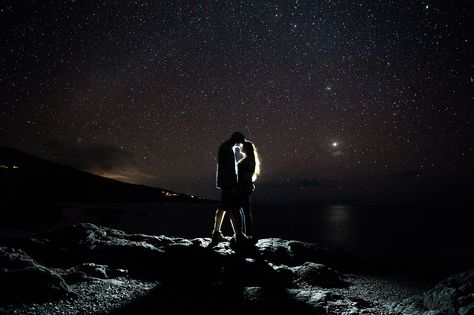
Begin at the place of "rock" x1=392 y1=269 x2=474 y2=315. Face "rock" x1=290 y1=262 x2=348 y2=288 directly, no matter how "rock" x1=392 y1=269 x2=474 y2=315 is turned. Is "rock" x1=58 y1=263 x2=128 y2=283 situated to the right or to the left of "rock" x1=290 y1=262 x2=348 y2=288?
left

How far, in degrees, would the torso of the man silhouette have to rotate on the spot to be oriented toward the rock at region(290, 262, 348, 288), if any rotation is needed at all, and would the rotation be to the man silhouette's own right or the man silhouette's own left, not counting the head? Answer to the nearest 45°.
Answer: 0° — they already face it

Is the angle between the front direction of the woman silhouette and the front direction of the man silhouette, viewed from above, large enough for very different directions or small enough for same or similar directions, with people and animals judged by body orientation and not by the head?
very different directions

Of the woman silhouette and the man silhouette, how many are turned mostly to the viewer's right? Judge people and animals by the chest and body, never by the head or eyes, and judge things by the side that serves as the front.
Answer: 1

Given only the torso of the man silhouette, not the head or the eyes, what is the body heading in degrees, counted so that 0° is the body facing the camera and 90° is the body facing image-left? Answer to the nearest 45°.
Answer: approximately 270°

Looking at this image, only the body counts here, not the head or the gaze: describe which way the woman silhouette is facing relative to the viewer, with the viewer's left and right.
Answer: facing to the left of the viewer
